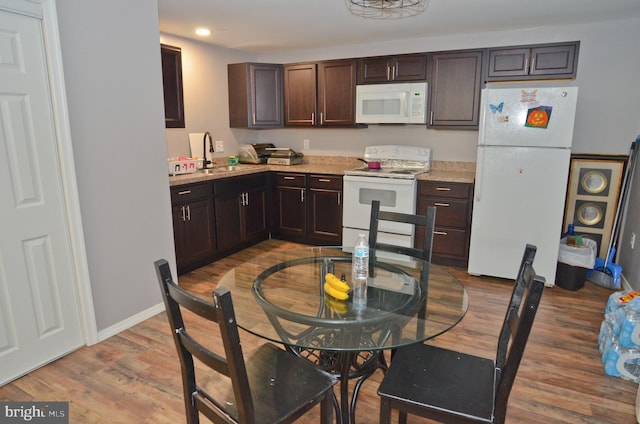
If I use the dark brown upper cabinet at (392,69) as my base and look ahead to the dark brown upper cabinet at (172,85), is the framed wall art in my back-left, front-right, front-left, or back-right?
back-left

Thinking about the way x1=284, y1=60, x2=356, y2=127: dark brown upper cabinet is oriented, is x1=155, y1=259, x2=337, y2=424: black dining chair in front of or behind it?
in front

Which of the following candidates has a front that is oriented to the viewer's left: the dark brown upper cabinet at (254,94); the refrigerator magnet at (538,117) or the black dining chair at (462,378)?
the black dining chair

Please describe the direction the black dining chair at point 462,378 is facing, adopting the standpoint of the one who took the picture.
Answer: facing to the left of the viewer

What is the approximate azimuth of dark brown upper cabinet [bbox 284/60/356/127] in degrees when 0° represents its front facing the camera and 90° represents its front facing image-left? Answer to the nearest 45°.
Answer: approximately 0°

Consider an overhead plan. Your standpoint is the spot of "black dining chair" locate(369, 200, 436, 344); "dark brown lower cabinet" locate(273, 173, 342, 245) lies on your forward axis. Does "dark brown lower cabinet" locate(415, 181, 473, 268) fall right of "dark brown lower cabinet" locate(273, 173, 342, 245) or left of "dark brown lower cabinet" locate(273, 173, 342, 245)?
right

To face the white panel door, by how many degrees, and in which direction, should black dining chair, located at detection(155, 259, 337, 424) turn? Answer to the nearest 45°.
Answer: approximately 90° to its left

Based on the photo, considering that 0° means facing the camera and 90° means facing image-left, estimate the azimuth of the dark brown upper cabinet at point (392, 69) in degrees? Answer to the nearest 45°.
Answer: approximately 0°

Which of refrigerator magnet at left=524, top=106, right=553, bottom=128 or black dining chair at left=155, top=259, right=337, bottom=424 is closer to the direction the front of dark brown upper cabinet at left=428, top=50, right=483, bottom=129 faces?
the black dining chair

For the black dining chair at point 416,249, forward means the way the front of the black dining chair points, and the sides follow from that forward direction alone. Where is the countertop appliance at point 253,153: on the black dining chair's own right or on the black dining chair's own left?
on the black dining chair's own right
